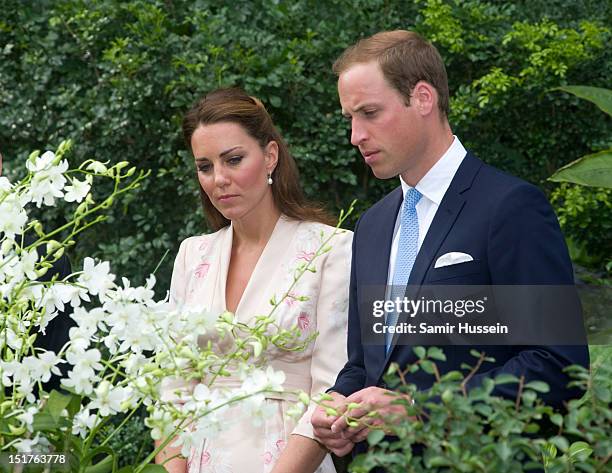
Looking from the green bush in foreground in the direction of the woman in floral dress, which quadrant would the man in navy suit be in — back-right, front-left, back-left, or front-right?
front-right

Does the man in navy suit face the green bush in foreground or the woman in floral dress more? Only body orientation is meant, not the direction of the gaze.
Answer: the green bush in foreground

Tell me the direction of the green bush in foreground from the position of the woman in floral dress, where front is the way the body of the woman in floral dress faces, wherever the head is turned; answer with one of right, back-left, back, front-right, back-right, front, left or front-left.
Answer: front-left

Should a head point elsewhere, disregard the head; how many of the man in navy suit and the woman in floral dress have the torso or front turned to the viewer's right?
0

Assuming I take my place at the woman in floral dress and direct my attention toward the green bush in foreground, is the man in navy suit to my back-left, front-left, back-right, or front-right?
front-left

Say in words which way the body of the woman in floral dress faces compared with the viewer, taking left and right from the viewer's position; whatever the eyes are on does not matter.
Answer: facing the viewer and to the left of the viewer

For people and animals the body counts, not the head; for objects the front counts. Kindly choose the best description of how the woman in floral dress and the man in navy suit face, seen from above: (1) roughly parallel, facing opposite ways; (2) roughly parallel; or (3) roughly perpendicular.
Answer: roughly parallel

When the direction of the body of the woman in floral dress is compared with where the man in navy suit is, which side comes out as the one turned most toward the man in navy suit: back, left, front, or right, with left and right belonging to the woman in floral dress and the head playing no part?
left

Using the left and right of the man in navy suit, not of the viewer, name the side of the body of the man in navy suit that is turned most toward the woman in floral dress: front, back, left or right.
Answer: right

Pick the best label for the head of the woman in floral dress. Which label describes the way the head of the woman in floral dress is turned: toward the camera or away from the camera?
toward the camera

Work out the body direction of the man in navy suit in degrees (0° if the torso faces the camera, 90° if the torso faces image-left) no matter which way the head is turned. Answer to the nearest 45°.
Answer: approximately 45°

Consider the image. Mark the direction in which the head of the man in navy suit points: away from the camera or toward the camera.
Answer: toward the camera

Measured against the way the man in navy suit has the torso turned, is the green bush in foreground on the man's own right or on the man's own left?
on the man's own left
